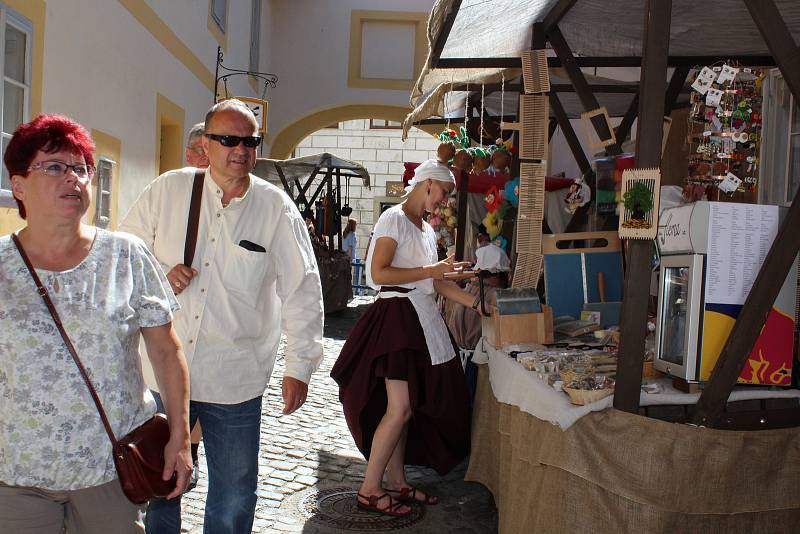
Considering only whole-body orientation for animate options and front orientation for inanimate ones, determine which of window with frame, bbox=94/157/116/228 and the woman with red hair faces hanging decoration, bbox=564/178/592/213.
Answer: the window with frame

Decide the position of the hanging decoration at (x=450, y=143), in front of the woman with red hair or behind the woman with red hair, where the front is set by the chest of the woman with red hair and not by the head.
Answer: behind

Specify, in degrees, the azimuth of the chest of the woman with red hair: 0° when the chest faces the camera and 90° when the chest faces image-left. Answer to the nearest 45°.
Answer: approximately 0°

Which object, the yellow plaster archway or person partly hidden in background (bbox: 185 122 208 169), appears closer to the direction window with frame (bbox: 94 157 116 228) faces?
the person partly hidden in background

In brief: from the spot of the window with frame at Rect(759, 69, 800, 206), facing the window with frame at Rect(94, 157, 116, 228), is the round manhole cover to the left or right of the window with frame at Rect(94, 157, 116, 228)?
left

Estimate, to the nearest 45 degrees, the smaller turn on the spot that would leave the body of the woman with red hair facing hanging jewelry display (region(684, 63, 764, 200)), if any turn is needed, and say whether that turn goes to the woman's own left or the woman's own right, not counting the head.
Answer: approximately 90° to the woman's own left

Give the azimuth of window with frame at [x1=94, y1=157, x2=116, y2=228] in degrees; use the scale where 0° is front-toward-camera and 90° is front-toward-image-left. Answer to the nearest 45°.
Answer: approximately 315°

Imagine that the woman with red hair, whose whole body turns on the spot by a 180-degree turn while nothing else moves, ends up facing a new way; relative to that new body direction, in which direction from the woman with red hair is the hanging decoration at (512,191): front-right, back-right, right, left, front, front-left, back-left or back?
front-right

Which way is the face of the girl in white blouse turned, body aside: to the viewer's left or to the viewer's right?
to the viewer's right
